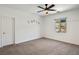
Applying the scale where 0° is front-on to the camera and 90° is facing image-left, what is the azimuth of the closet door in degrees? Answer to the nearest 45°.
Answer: approximately 315°
